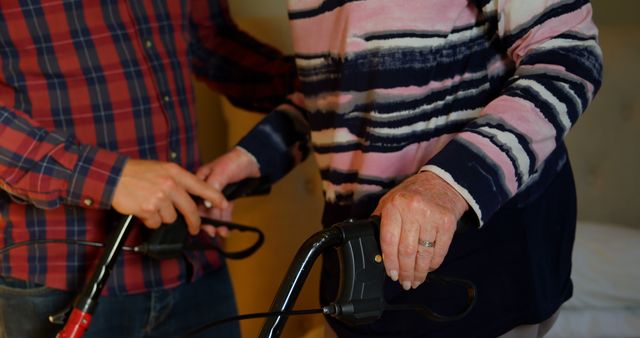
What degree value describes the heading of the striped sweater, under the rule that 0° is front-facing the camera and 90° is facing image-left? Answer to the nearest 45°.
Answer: approximately 45°
